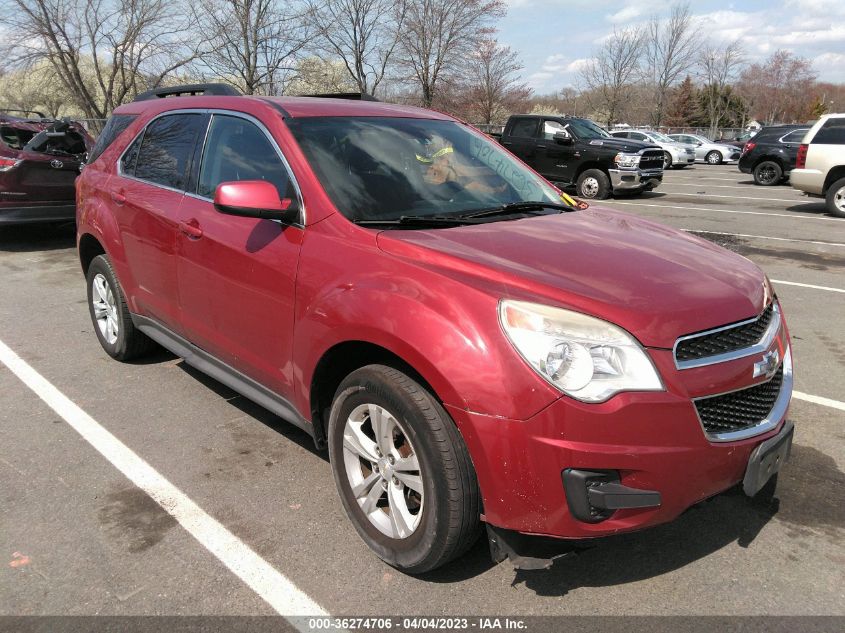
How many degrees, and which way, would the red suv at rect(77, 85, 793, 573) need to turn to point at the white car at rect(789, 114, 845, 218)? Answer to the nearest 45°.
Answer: approximately 90° to its left

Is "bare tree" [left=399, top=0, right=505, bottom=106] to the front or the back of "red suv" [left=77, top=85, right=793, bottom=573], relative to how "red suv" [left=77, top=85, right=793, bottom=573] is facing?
to the back

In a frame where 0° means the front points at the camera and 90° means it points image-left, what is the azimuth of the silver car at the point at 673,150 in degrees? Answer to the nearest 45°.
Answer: approximately 315°

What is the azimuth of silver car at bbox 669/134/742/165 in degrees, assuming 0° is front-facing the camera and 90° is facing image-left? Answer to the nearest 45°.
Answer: approximately 315°

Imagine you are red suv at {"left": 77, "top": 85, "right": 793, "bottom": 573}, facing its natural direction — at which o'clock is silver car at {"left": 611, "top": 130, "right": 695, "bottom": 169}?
The silver car is roughly at 8 o'clock from the red suv.

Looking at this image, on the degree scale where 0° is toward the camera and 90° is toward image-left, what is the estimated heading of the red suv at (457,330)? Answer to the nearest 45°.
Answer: approximately 315°
